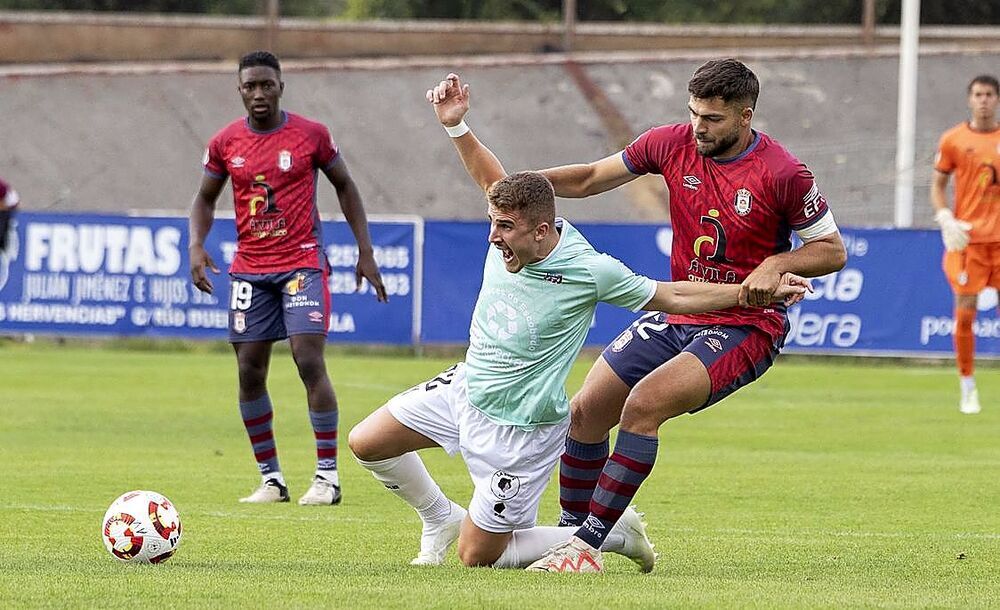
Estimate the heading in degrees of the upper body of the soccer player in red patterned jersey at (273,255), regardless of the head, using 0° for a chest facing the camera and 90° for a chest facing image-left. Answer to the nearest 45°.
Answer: approximately 0°

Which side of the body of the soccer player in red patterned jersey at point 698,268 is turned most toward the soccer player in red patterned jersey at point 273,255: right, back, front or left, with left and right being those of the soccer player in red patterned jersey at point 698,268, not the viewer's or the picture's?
right

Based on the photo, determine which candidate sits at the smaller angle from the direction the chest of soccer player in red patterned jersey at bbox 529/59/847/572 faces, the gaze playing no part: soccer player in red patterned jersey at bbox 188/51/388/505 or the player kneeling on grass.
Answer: the player kneeling on grass
